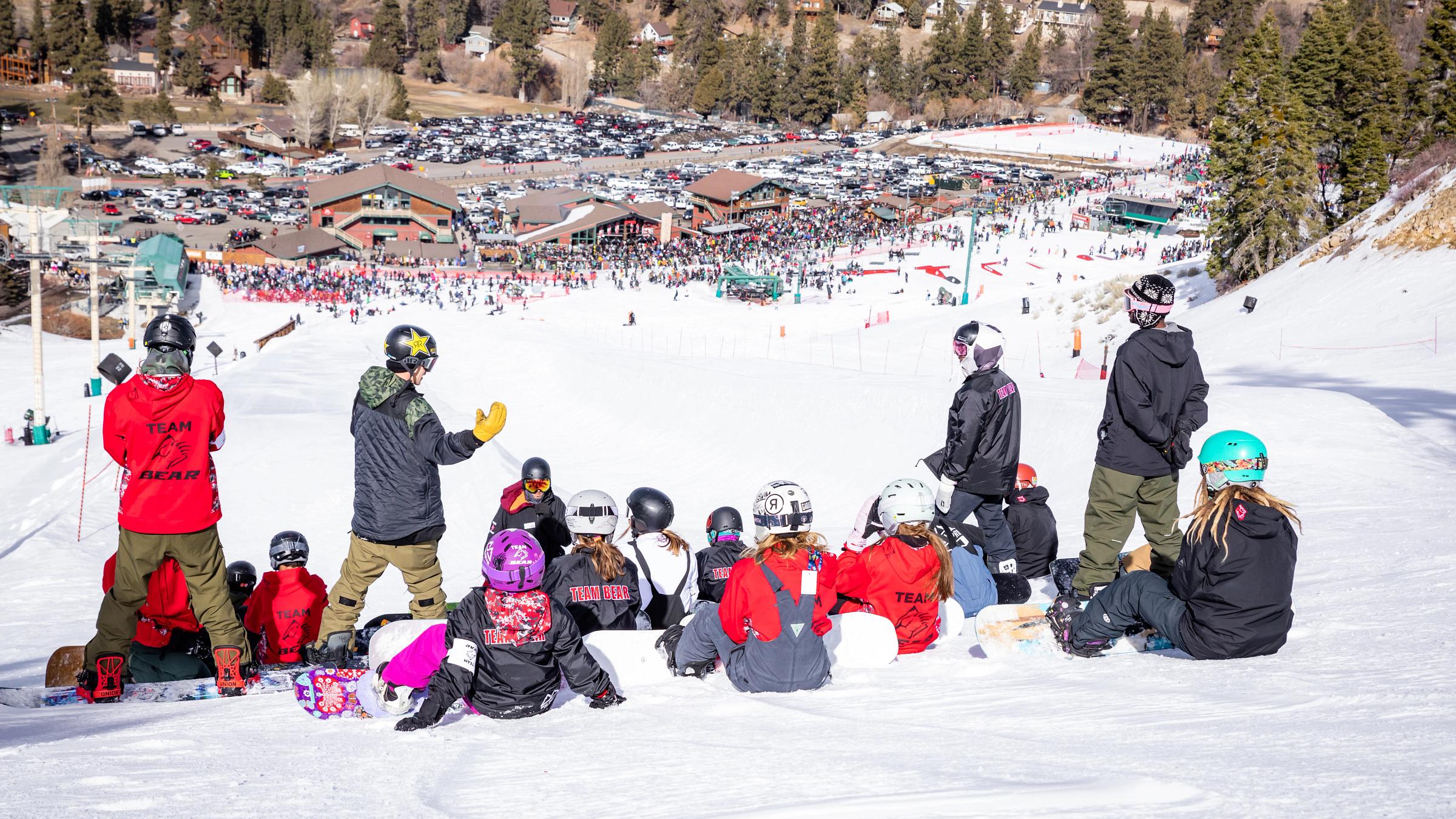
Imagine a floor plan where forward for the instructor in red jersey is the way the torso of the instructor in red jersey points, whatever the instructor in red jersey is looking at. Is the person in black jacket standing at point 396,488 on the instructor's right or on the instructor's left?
on the instructor's right

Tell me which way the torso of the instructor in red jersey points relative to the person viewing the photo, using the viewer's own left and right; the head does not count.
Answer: facing away from the viewer

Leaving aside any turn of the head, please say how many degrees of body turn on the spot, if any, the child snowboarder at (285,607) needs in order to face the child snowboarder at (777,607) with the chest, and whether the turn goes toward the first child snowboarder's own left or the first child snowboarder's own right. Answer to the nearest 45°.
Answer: approximately 135° to the first child snowboarder's own right

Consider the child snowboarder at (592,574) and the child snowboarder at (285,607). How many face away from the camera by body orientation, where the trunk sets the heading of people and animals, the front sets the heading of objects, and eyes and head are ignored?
2

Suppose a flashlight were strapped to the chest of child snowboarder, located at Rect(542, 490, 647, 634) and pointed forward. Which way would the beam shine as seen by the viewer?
away from the camera

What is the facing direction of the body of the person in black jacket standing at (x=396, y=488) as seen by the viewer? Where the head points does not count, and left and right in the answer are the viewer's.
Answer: facing away from the viewer and to the right of the viewer

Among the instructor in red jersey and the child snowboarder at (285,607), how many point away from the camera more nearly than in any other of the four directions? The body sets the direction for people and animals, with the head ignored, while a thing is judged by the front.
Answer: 2

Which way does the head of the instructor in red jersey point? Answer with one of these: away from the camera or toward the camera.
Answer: away from the camera

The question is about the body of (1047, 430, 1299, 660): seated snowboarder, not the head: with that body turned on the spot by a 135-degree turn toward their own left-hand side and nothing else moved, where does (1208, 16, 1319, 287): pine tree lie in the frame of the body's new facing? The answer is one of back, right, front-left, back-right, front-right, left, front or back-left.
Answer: back

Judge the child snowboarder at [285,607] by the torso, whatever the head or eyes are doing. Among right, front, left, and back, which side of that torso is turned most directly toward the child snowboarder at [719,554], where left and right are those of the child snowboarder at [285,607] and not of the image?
right

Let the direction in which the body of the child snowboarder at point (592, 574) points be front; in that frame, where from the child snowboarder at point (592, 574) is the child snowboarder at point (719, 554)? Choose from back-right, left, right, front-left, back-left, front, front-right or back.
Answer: front-right

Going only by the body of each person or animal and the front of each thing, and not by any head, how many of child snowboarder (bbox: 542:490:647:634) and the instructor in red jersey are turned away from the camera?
2

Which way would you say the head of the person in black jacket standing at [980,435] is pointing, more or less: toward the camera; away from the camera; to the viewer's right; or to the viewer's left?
to the viewer's left

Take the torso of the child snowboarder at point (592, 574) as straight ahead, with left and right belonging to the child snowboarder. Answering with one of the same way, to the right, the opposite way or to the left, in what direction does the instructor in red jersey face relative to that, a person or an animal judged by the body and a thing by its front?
the same way

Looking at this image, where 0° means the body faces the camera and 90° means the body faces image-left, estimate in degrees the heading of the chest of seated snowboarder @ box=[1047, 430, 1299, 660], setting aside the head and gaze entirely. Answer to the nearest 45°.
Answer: approximately 135°

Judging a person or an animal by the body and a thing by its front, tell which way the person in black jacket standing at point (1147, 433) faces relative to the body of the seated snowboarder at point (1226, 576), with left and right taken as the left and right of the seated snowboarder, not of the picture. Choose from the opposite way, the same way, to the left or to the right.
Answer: the same way
